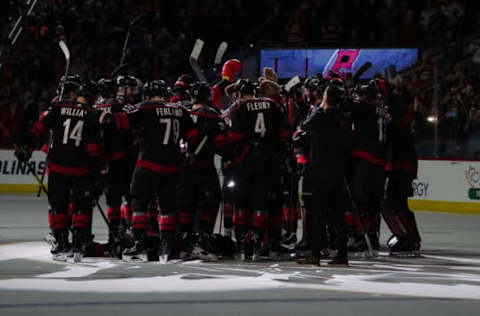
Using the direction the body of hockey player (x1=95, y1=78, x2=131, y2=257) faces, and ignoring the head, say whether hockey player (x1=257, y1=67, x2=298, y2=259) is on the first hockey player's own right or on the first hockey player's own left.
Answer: on the first hockey player's own right

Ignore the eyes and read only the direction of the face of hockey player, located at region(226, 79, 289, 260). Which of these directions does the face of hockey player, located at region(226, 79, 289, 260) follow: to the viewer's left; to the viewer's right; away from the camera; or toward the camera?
away from the camera

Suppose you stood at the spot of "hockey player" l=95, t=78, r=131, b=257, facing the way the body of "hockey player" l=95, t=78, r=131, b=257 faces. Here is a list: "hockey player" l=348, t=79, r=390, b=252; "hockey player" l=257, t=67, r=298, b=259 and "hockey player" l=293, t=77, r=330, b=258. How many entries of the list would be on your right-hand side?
3

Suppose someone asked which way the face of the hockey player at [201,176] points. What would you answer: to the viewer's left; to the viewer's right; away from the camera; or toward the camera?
away from the camera

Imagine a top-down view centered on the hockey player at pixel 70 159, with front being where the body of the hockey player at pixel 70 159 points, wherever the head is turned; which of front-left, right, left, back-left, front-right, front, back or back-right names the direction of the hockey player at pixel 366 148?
right

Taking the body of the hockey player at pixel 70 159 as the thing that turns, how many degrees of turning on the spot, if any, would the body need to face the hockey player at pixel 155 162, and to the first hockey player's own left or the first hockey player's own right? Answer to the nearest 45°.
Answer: approximately 90° to the first hockey player's own right

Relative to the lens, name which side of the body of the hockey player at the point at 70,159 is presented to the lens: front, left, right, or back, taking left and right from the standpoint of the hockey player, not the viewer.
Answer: back

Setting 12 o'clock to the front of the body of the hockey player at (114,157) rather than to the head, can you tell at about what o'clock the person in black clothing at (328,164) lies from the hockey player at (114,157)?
the person in black clothing at (328,164) is roughly at 4 o'clock from the hockey player at (114,157).

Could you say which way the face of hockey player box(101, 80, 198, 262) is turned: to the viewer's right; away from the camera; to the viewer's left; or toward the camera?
away from the camera

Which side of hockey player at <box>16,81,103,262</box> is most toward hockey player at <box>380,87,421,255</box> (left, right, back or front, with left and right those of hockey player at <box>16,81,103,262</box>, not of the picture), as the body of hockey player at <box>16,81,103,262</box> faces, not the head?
right

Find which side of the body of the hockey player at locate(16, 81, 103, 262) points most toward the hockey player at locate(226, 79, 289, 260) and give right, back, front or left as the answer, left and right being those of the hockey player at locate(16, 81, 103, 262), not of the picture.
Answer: right

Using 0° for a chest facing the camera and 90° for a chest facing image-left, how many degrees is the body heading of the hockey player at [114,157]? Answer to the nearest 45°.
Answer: approximately 180°
